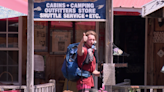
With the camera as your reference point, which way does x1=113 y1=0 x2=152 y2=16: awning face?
facing the viewer

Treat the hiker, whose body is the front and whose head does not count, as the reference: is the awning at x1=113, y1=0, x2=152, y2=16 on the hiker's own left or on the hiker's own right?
on the hiker's own left

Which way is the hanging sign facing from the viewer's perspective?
toward the camera

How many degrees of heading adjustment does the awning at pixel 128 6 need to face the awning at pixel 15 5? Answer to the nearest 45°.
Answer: approximately 45° to its right

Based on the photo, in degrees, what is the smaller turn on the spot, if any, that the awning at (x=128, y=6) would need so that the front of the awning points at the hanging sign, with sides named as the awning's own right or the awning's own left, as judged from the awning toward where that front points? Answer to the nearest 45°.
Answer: approximately 45° to the awning's own right

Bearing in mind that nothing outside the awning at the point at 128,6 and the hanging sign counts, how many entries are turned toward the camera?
2

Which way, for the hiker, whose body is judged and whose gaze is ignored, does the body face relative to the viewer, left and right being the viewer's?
facing the viewer and to the right of the viewer

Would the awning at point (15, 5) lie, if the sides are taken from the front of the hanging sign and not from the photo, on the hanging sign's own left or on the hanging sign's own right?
on the hanging sign's own right
